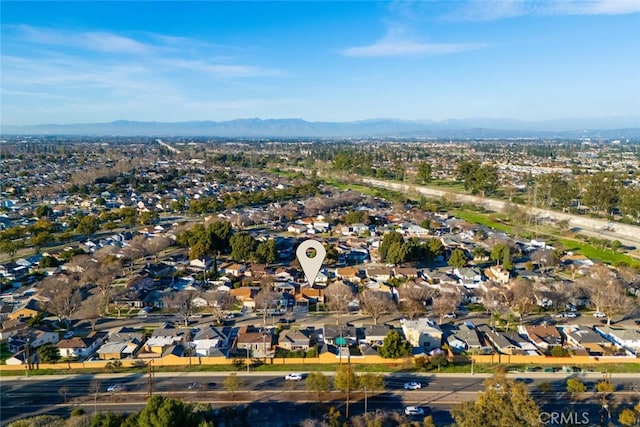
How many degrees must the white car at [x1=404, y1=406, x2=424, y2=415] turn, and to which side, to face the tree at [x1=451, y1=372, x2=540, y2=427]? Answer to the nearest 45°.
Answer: approximately 45° to its right

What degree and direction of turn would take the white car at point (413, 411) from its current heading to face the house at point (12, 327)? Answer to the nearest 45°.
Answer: approximately 180°

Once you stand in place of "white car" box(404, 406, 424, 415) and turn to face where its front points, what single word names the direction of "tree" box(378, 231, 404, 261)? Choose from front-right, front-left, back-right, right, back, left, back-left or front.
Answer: left

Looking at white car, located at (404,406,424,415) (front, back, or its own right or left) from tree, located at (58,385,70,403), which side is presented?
back

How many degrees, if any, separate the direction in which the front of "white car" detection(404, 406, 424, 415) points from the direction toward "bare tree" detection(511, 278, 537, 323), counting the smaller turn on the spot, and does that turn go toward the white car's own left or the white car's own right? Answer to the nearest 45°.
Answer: approximately 45° to the white car's own left

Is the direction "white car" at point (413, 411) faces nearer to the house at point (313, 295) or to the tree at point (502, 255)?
the tree

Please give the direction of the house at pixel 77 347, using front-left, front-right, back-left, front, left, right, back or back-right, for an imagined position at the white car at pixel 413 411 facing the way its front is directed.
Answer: back

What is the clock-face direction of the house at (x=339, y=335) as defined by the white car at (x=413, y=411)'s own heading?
The house is roughly at 8 o'clock from the white car.

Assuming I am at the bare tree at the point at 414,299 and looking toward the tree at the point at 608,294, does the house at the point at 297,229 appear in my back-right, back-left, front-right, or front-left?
back-left

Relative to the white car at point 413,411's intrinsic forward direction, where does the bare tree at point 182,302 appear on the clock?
The bare tree is roughly at 7 o'clock from the white car.

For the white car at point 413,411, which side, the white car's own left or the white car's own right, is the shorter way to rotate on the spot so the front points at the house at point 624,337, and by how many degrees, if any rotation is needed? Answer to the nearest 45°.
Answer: approximately 45° to the white car's own left

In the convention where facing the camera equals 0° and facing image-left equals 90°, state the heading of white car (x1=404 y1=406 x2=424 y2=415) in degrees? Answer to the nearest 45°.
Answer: approximately 270°

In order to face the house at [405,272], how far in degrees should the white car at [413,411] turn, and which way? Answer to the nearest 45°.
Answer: approximately 90° to its left

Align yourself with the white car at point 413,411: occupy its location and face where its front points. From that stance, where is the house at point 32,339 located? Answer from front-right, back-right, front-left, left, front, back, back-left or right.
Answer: back

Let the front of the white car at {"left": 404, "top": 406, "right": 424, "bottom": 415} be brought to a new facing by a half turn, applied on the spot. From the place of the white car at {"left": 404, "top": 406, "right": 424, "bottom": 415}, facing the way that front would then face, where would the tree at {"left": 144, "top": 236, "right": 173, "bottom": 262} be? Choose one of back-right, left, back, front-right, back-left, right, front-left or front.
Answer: front-right
